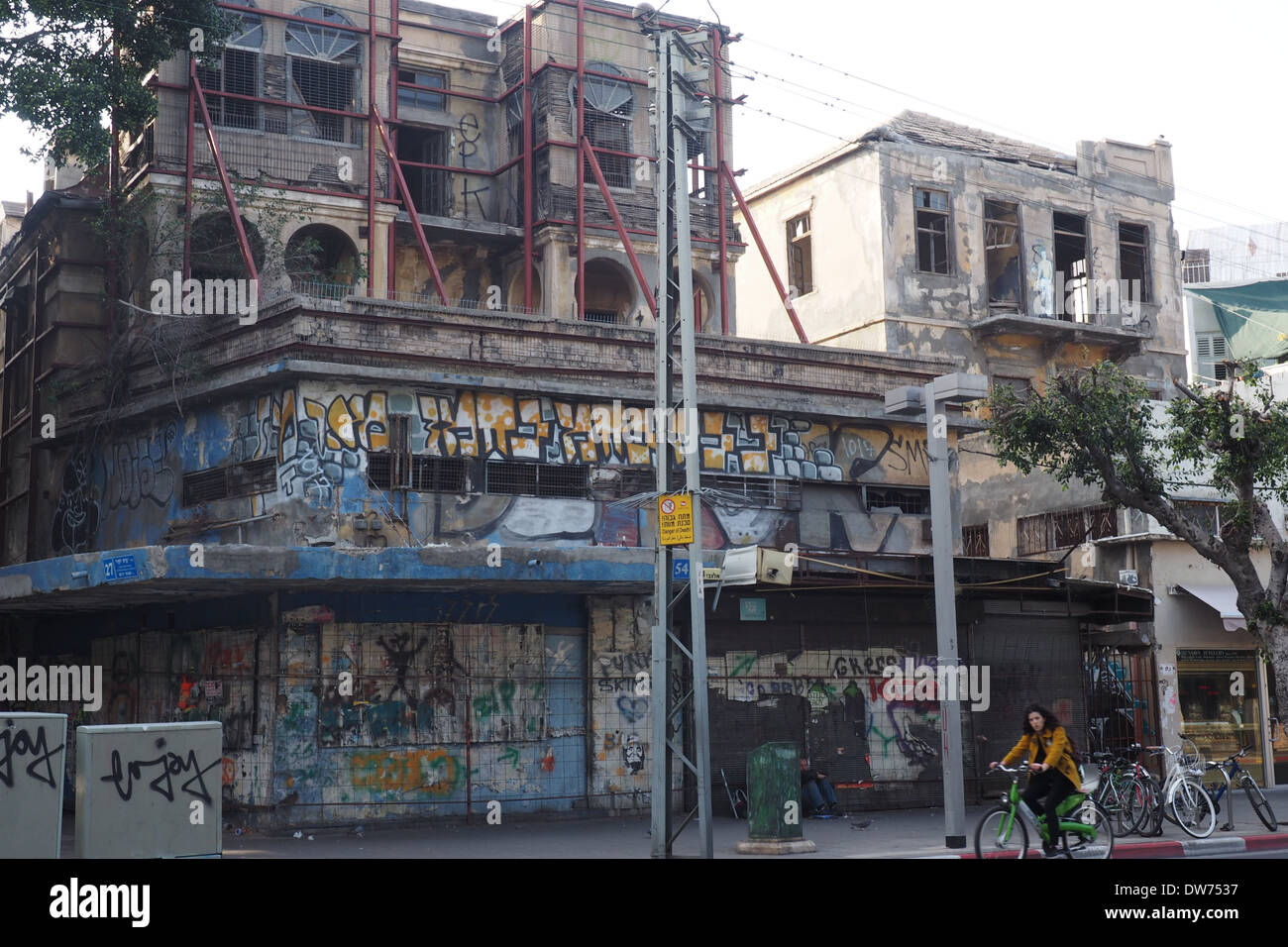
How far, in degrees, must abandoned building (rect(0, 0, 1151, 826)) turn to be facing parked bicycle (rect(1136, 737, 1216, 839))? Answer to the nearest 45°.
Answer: approximately 45° to its left

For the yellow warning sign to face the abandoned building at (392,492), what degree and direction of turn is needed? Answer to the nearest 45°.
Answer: approximately 135° to its right

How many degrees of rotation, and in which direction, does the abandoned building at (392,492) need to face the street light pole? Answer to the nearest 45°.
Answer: approximately 45° to its left

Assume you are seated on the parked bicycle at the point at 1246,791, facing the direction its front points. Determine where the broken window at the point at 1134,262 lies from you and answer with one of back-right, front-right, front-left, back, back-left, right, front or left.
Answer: back-left

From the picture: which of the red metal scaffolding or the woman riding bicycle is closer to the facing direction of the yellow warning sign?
the woman riding bicycle

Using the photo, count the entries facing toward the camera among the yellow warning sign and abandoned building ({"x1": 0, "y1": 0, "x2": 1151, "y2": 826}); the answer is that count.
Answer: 2

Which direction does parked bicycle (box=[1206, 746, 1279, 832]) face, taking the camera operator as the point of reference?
facing the viewer and to the right of the viewer

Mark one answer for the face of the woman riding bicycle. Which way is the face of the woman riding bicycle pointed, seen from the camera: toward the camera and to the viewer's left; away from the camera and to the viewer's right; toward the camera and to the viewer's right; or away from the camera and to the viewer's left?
toward the camera and to the viewer's left

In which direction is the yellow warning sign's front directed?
toward the camera

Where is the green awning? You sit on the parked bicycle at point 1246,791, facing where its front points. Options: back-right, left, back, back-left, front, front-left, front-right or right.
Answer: back-left

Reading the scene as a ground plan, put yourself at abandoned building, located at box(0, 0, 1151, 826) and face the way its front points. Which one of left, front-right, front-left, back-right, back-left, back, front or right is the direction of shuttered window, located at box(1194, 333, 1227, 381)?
back-left

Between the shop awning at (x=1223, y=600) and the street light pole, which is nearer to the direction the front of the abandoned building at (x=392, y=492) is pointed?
the street light pole

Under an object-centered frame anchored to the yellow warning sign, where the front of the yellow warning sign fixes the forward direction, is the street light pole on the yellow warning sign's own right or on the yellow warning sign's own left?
on the yellow warning sign's own left

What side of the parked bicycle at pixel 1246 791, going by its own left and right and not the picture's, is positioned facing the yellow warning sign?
right

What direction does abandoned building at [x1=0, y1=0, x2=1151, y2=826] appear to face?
toward the camera
